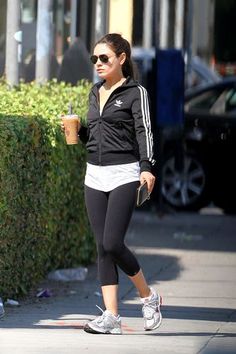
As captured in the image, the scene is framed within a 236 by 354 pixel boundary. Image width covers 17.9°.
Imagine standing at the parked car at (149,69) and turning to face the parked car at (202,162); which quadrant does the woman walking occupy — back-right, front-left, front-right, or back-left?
front-right

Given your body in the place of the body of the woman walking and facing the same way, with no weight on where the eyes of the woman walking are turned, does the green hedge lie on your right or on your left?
on your right

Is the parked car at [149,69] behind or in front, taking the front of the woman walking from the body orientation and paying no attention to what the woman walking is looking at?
behind

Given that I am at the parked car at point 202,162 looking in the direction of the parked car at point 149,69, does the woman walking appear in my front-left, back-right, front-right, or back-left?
back-left

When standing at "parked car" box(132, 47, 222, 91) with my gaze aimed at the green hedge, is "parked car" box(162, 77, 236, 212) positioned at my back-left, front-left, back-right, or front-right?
front-left

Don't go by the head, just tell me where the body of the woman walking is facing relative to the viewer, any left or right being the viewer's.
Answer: facing the viewer and to the left of the viewer

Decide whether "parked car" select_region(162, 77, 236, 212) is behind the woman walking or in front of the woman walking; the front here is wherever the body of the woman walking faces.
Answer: behind
